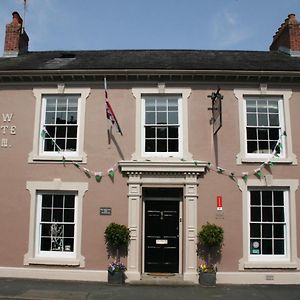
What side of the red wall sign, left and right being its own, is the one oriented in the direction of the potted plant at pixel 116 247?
right

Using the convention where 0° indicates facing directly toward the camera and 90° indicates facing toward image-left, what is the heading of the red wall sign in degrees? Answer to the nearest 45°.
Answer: approximately 0°
